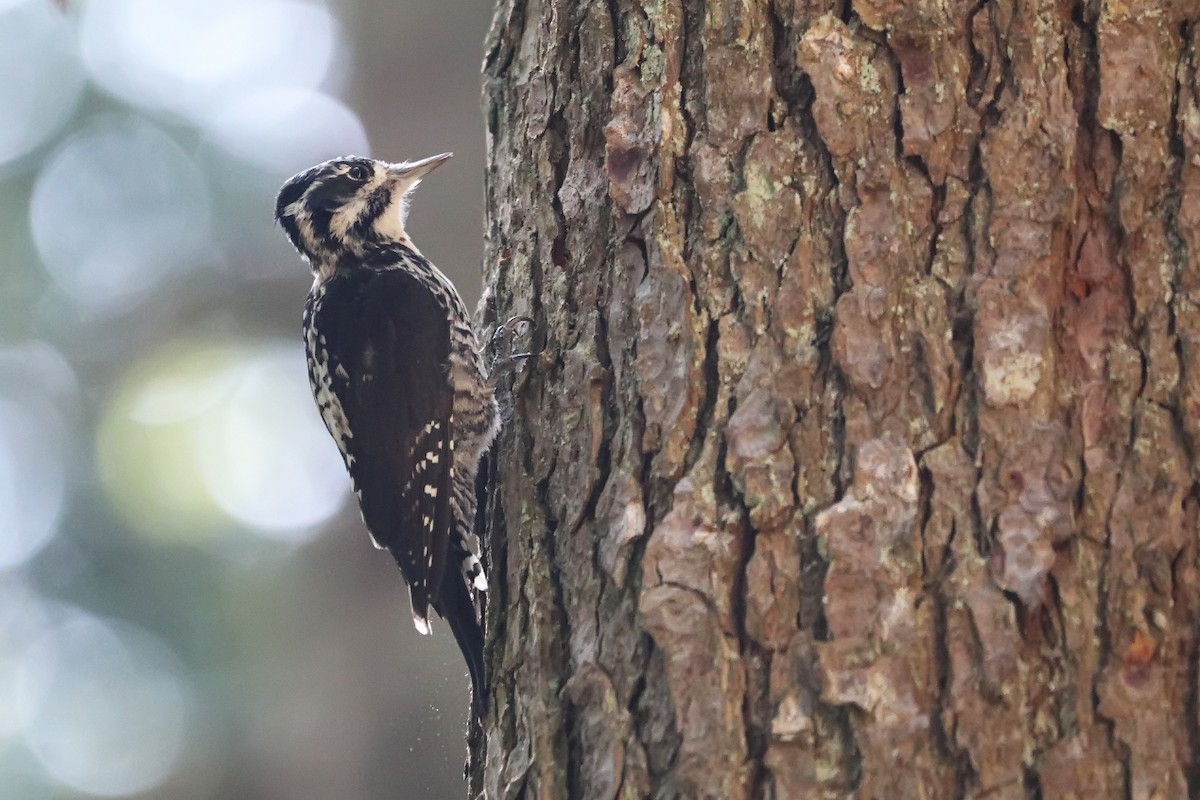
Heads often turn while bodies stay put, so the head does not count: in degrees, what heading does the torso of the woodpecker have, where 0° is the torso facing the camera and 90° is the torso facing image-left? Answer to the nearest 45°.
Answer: approximately 270°
